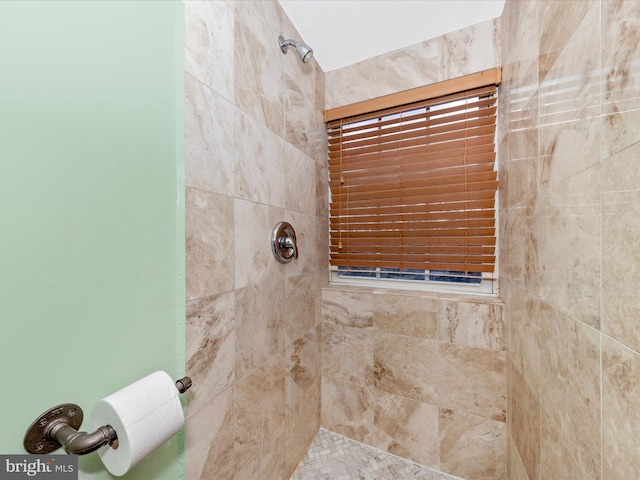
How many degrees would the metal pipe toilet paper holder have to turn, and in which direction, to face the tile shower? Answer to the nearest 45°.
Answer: approximately 45° to its left

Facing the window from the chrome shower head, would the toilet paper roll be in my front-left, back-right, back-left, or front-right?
back-right

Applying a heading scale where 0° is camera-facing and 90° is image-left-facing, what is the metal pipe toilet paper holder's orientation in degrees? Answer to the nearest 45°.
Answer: approximately 315°

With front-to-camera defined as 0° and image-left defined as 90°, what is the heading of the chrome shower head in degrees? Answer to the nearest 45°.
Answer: approximately 315°

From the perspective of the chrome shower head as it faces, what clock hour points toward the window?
The window is roughly at 10 o'clock from the chrome shower head.

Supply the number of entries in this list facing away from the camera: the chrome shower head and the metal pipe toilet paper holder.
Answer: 0

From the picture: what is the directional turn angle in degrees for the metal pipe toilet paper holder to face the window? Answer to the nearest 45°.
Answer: approximately 45° to its left
